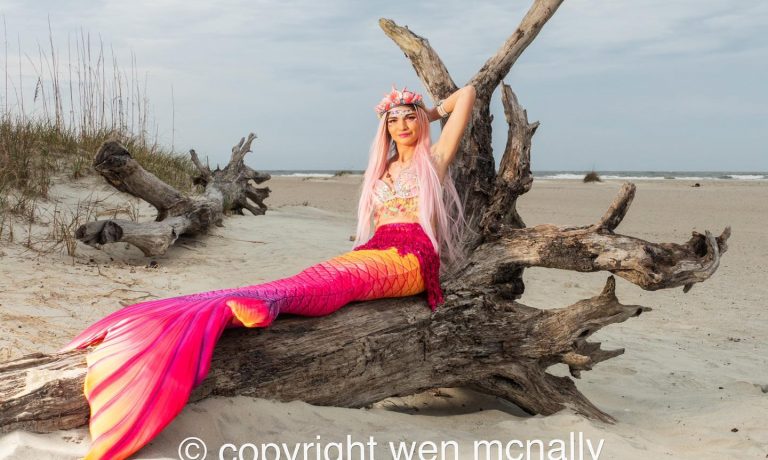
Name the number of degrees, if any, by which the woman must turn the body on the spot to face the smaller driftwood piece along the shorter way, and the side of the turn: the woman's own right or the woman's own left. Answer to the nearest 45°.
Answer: approximately 135° to the woman's own right

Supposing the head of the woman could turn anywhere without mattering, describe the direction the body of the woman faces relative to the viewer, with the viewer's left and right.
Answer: facing the viewer and to the left of the viewer
